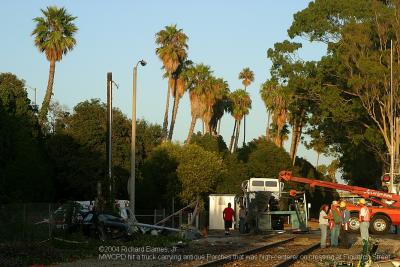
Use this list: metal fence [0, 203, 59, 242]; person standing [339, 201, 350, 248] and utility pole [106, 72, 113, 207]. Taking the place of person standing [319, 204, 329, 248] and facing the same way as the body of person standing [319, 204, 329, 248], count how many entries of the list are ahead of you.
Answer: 1

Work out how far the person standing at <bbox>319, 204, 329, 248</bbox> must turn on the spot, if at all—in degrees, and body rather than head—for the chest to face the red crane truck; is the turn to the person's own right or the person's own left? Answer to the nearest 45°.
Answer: approximately 90° to the person's own left

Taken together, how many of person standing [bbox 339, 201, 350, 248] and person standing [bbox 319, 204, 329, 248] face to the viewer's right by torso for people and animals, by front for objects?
1

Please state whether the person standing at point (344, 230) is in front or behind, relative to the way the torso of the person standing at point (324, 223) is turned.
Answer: in front

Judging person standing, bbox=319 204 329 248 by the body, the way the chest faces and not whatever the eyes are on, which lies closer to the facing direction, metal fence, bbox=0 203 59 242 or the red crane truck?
the red crane truck

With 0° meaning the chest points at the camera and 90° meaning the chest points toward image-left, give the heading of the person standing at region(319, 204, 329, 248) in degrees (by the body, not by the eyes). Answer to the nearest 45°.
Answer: approximately 270°

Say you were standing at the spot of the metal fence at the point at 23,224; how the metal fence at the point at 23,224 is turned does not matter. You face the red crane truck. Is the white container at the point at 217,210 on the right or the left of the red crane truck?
left
